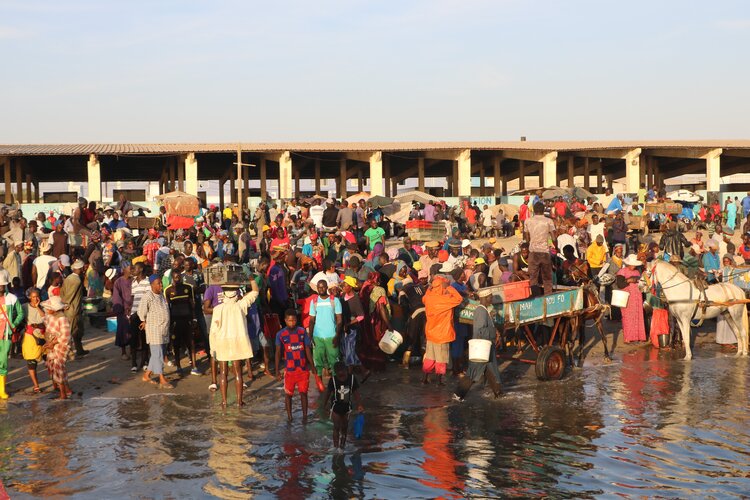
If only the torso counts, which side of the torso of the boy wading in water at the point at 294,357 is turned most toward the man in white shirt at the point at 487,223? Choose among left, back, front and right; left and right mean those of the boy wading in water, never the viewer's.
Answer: back

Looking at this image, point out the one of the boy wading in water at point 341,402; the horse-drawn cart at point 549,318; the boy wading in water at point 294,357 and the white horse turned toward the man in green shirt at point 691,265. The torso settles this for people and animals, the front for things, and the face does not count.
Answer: the horse-drawn cart

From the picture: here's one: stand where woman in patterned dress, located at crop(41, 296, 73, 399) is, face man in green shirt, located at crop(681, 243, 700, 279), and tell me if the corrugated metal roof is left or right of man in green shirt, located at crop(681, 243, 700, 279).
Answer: left

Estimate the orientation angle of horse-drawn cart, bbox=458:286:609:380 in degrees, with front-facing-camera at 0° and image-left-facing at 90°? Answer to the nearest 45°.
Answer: approximately 225°

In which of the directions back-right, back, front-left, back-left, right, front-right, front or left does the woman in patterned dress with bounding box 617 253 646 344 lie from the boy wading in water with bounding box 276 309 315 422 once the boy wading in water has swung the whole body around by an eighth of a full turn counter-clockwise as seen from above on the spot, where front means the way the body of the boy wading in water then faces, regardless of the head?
left

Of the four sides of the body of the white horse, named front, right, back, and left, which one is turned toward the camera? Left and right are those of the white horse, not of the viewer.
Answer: left

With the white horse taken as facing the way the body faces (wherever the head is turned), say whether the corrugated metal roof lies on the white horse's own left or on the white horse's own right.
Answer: on the white horse's own right

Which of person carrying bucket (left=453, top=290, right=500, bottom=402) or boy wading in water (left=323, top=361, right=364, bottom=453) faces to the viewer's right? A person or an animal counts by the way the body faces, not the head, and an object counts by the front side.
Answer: the person carrying bucket

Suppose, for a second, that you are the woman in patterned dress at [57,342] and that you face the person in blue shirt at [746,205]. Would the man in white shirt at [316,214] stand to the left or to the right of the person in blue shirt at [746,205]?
left
